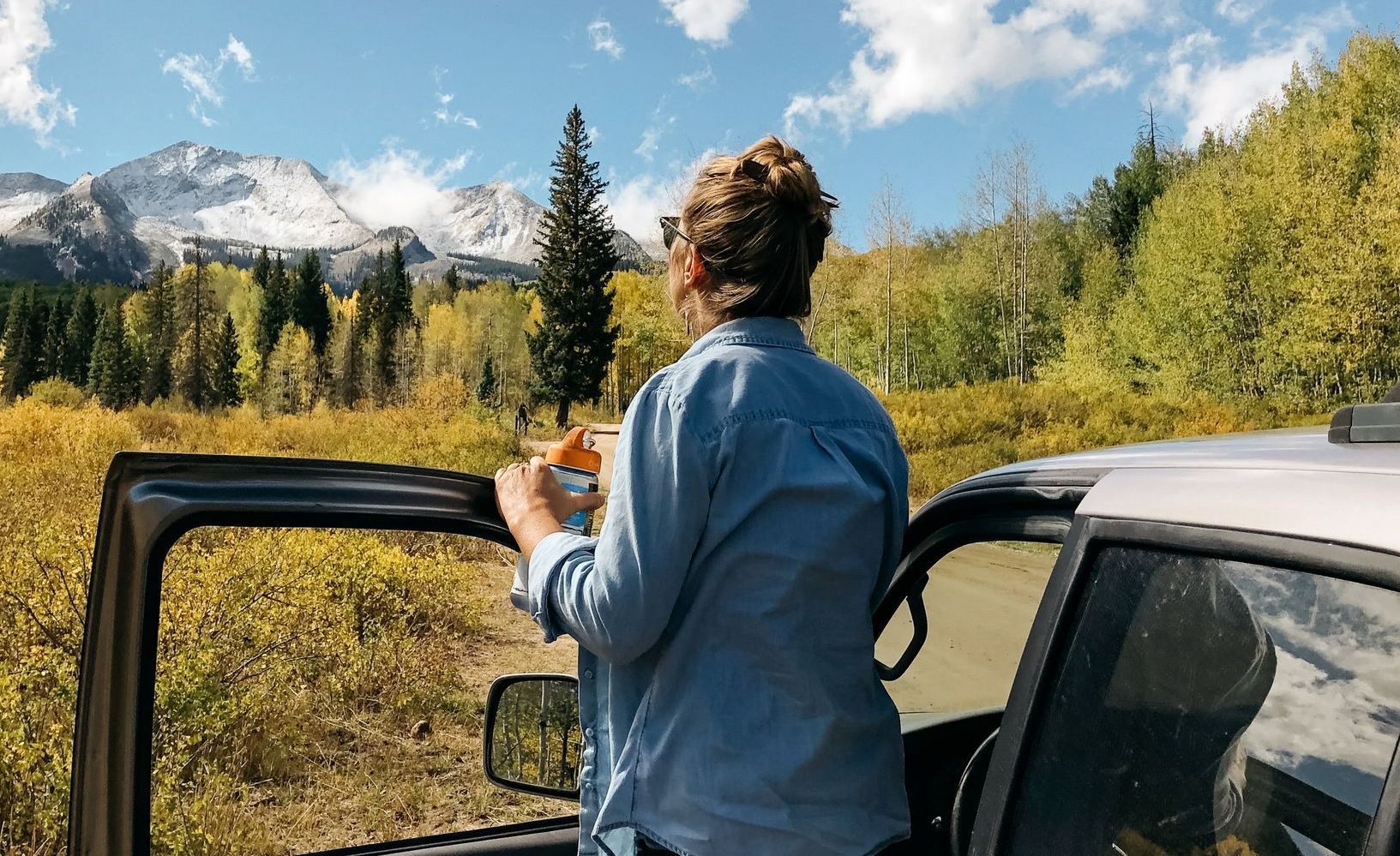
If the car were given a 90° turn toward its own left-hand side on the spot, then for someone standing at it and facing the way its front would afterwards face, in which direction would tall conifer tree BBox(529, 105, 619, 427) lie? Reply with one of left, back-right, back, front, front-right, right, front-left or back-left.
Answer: back-right

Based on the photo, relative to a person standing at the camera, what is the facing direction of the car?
facing away from the viewer and to the left of the viewer

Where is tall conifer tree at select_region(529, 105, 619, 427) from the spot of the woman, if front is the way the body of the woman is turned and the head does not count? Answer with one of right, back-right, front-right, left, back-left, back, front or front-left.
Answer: front-right

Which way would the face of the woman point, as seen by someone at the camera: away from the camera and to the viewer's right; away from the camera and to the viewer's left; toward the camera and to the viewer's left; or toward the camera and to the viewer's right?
away from the camera and to the viewer's left

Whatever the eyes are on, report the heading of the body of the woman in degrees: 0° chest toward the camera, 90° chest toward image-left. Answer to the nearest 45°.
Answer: approximately 135°
